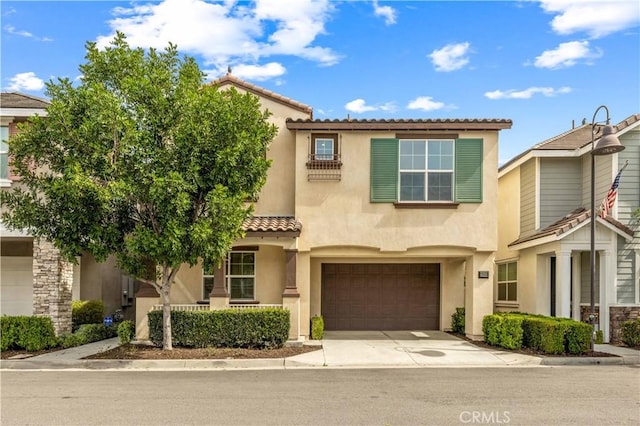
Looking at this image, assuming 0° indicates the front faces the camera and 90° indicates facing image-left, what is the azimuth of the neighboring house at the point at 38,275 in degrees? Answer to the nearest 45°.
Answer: approximately 0°

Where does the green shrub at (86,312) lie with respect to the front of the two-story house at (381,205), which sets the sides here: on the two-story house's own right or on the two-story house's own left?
on the two-story house's own right

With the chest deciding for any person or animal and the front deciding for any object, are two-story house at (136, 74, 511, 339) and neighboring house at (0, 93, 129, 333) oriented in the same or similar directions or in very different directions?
same or similar directions

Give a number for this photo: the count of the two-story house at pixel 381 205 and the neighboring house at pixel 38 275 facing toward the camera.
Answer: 2

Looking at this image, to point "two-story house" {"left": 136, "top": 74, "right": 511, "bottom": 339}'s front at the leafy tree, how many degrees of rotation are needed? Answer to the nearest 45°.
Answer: approximately 45° to its right

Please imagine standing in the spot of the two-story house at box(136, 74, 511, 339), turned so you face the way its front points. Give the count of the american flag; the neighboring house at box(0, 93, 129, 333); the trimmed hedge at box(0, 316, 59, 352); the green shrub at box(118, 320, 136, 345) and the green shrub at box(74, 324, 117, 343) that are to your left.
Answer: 1

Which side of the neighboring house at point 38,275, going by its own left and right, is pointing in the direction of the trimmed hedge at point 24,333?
front

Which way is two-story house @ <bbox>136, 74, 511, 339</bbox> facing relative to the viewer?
toward the camera

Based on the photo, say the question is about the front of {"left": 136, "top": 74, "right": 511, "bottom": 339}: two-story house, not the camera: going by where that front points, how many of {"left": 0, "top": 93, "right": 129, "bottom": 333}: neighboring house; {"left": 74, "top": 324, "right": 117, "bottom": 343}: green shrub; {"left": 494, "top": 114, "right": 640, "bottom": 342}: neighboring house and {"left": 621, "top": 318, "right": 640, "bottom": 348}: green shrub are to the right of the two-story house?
2

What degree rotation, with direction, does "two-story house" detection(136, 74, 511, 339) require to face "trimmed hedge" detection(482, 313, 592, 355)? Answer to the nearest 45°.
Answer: approximately 45° to its left

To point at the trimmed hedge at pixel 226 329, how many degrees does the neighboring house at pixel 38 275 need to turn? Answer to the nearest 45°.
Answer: approximately 45° to its left

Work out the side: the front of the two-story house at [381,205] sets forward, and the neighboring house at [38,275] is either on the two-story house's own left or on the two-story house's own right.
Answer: on the two-story house's own right
